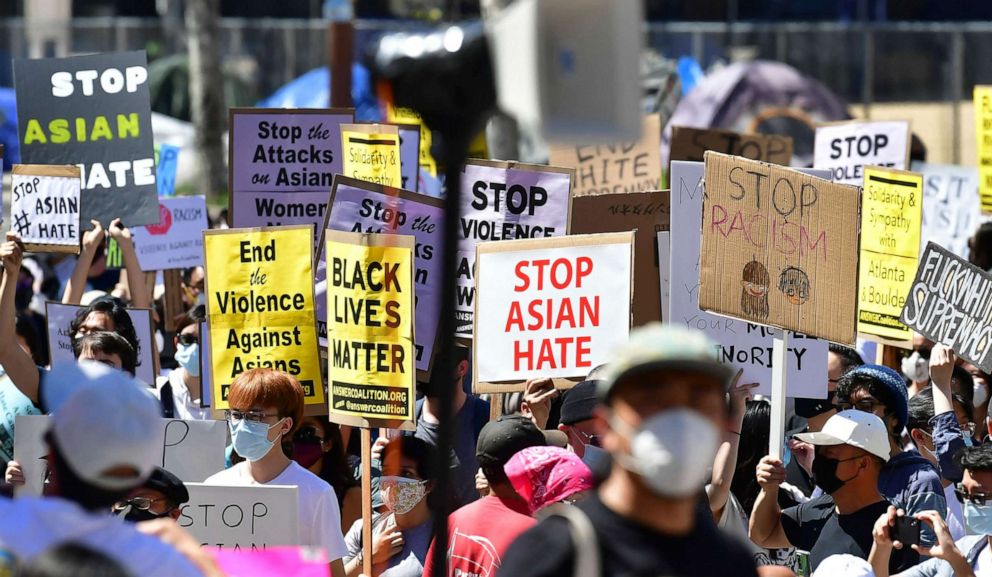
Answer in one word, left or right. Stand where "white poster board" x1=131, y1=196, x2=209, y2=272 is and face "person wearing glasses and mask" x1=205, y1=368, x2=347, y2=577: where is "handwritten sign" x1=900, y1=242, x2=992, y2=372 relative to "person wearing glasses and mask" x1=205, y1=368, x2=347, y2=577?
left

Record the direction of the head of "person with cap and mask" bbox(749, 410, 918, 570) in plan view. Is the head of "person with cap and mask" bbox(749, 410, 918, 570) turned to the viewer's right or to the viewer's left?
to the viewer's left

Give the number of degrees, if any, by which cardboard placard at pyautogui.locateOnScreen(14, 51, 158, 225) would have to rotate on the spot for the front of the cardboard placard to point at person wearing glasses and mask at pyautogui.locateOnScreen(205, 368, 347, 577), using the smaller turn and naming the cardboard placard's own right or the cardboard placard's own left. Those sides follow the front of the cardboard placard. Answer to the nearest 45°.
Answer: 0° — it already faces them

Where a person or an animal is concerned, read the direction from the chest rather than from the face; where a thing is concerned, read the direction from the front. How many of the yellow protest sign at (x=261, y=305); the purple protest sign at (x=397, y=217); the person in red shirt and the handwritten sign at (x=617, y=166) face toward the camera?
3

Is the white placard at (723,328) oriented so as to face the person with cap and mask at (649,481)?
yes

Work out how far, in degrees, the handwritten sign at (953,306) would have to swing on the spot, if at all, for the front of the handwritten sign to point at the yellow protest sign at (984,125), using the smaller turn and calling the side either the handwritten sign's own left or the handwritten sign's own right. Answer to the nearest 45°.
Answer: approximately 180°

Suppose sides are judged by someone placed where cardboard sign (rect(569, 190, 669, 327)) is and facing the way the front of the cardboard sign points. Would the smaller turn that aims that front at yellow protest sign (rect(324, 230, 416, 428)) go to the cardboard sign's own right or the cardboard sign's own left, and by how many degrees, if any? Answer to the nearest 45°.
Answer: approximately 45° to the cardboard sign's own right

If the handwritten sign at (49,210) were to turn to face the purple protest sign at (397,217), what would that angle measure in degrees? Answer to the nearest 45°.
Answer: approximately 45° to its left

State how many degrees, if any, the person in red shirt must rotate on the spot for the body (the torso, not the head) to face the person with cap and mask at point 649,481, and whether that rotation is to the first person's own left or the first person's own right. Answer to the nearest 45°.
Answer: approximately 135° to the first person's own right
